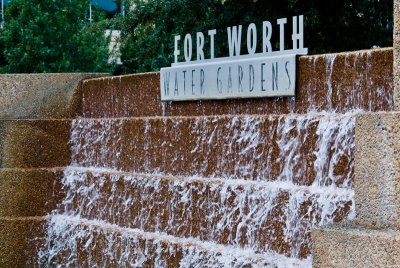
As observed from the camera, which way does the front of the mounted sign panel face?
facing the viewer and to the left of the viewer

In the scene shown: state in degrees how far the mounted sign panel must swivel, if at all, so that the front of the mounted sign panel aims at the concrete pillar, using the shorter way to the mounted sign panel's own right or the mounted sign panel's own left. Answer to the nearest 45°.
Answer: approximately 45° to the mounted sign panel's own left
